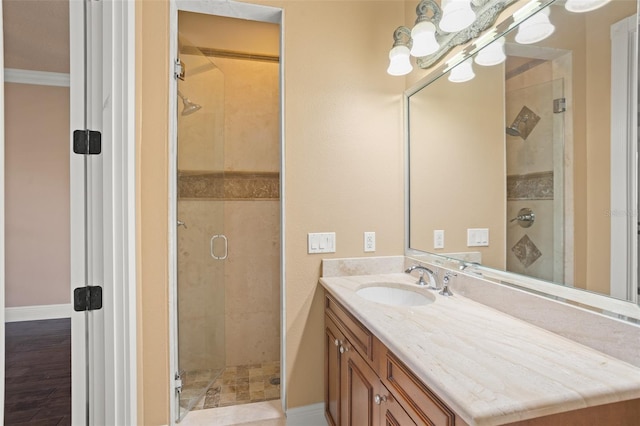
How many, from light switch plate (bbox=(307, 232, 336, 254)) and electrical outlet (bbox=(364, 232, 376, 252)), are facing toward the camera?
2

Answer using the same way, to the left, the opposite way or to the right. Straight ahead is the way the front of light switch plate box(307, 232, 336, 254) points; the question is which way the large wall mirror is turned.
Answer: to the right

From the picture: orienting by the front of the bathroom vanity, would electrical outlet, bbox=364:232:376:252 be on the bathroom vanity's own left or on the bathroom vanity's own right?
on the bathroom vanity's own right

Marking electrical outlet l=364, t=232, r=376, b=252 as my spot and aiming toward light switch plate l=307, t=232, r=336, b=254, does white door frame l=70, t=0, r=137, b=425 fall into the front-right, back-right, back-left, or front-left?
front-left

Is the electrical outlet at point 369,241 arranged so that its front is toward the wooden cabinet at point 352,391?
yes

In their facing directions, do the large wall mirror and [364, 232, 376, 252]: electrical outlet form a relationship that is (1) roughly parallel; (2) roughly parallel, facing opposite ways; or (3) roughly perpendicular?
roughly perpendicular

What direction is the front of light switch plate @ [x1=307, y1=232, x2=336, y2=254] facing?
toward the camera

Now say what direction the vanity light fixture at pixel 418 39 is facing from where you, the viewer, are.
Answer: facing the viewer and to the left of the viewer

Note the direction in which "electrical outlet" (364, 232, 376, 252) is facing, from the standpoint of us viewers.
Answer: facing the viewer

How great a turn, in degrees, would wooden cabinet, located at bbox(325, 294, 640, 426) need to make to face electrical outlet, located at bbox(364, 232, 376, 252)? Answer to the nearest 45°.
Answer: approximately 135° to its right

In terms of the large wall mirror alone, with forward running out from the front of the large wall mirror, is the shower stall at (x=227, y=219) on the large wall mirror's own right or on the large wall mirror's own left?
on the large wall mirror's own right

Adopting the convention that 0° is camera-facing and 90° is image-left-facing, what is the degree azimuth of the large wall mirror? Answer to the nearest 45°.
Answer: approximately 45°

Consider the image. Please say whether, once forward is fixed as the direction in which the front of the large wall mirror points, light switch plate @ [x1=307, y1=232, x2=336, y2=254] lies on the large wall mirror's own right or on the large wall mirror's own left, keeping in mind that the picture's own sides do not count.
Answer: on the large wall mirror's own right
